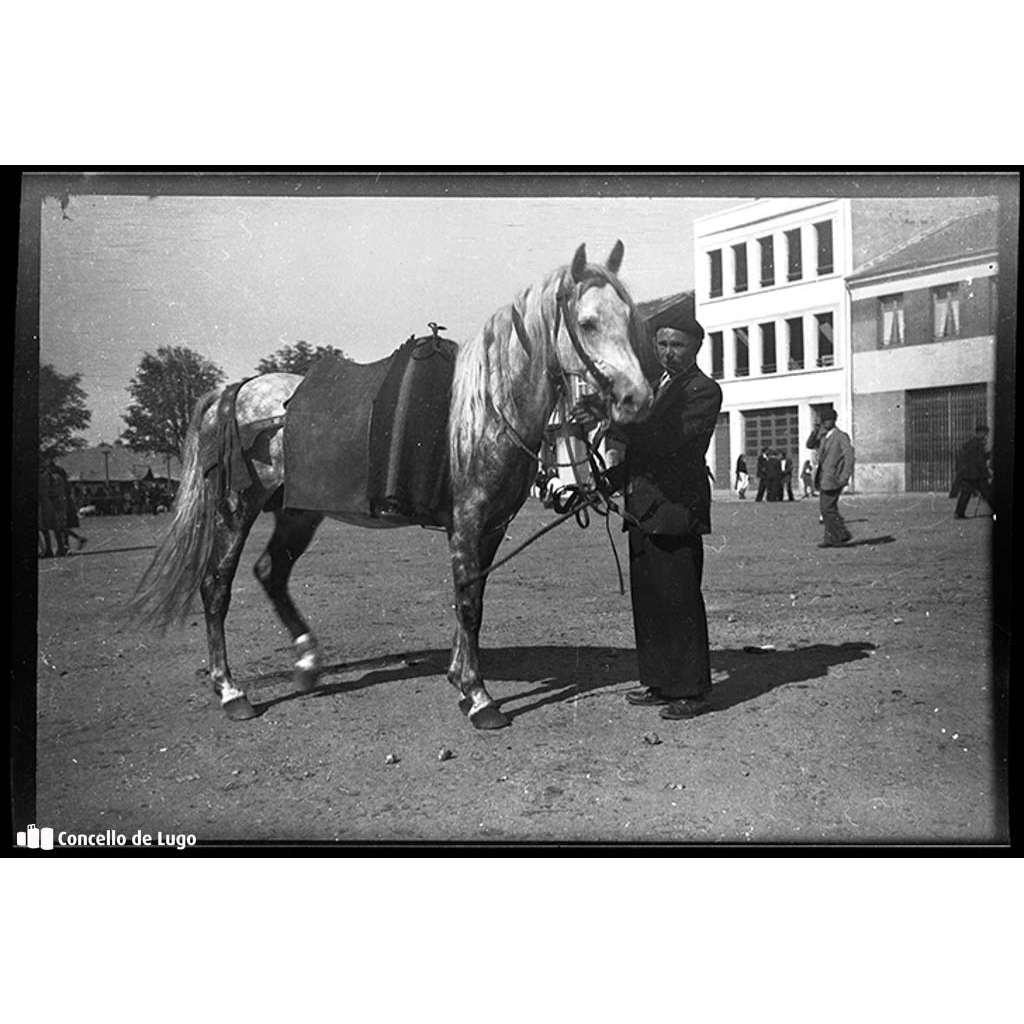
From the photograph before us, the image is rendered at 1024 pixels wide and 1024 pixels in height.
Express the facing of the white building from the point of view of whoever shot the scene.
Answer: facing the viewer and to the left of the viewer

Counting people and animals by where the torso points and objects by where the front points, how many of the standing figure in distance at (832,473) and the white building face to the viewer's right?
0

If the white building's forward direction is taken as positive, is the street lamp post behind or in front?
in front
